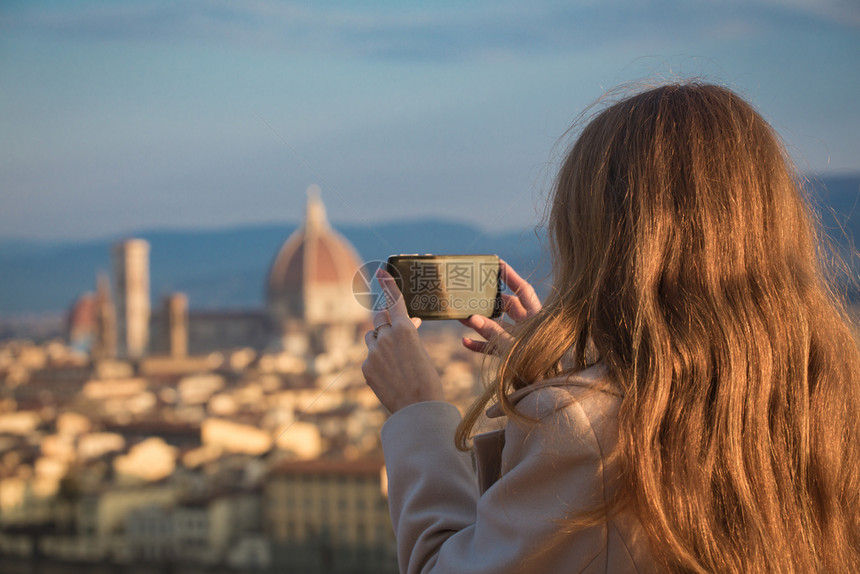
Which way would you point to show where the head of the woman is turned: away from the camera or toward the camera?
away from the camera

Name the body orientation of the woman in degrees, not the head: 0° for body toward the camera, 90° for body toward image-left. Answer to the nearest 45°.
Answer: approximately 135°
